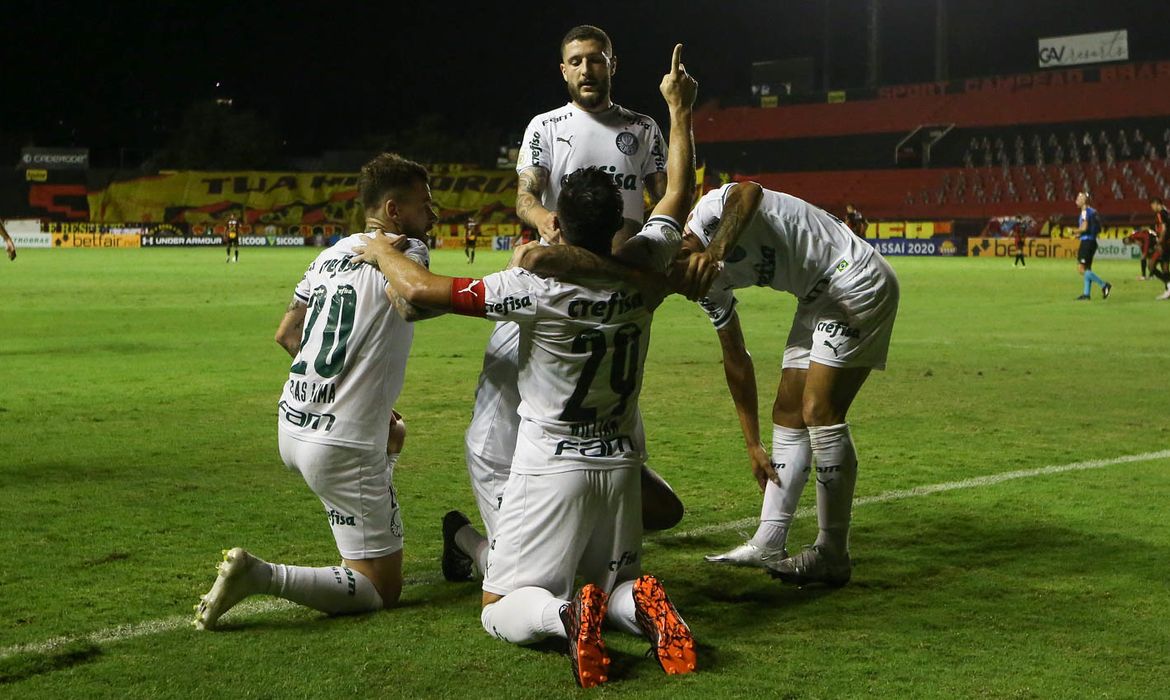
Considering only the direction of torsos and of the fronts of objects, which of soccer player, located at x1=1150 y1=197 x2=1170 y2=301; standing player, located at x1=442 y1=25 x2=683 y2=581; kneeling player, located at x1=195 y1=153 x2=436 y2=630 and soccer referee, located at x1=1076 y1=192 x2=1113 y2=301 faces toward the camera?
the standing player

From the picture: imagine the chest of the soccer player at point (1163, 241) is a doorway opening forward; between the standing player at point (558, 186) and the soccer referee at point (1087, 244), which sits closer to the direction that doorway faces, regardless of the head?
the soccer referee

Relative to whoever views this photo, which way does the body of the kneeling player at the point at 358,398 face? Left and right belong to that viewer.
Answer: facing away from the viewer and to the right of the viewer

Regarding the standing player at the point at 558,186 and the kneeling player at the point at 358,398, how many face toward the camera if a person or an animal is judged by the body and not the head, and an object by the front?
1

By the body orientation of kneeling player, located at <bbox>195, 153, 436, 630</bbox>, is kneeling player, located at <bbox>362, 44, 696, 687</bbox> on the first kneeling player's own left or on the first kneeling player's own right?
on the first kneeling player's own right

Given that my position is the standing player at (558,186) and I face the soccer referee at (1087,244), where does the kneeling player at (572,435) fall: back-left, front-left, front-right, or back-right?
back-right

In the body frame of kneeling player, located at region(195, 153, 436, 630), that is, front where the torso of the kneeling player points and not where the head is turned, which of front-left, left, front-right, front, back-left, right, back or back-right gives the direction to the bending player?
front-right

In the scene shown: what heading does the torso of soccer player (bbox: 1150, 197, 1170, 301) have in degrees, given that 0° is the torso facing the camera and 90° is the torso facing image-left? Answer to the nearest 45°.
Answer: approximately 90°

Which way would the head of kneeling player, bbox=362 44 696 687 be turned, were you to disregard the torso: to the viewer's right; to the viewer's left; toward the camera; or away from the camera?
away from the camera

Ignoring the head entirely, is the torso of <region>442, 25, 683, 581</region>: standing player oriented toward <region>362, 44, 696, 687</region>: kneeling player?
yes

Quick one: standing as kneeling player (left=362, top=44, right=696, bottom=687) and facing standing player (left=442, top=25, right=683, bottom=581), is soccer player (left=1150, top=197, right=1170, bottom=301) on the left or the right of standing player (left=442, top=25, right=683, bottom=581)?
right
